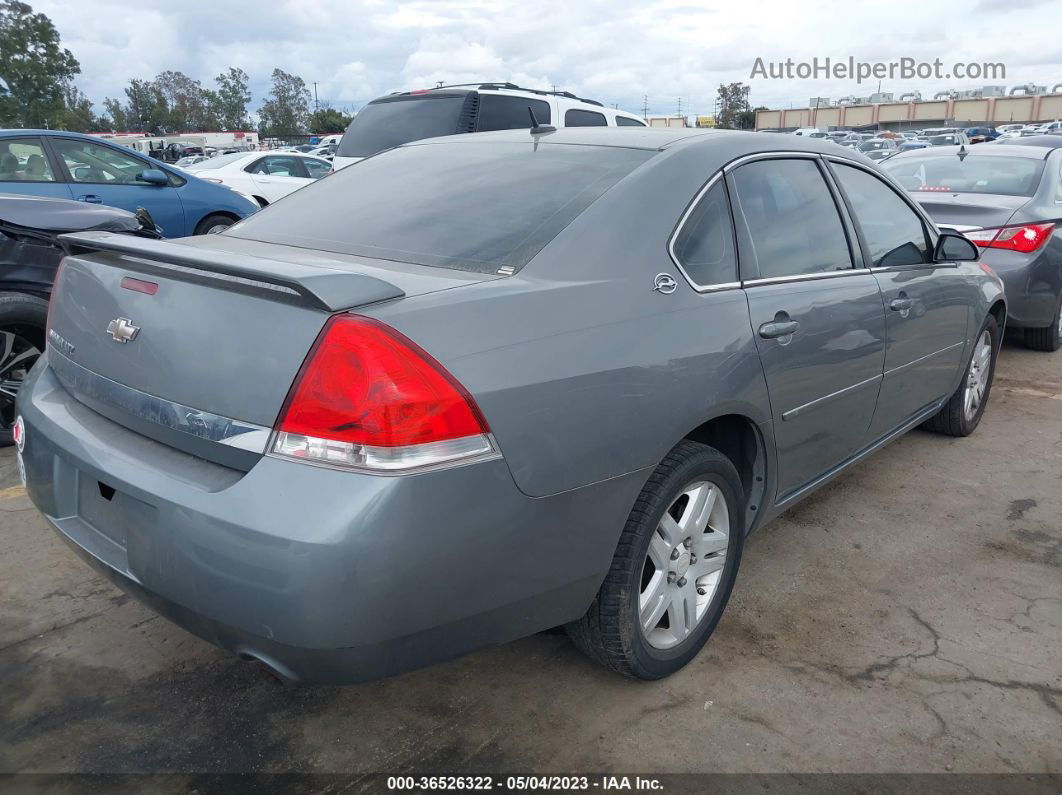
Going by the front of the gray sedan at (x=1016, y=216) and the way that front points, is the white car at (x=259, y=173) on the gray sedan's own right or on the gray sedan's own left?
on the gray sedan's own left

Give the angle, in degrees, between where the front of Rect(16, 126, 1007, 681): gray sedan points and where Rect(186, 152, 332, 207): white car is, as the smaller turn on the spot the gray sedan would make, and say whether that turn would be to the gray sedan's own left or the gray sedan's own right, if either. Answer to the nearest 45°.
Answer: approximately 45° to the gray sedan's own left

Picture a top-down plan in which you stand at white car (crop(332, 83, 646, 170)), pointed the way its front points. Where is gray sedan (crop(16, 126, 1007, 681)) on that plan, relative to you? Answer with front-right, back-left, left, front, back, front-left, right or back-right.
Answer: back-right

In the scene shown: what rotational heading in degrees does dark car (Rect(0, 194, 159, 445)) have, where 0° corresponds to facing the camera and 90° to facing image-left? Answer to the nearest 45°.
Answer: approximately 270°

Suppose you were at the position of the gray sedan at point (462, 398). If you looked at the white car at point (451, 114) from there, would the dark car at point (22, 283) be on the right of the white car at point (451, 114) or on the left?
left

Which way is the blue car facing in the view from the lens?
facing to the right of the viewer

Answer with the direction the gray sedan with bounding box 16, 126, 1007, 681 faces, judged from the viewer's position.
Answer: facing away from the viewer and to the right of the viewer

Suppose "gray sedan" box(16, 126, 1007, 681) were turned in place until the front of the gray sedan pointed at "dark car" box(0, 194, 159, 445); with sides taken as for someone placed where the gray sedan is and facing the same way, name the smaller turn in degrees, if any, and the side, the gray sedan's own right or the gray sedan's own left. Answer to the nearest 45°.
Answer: approximately 90° to the gray sedan's own left

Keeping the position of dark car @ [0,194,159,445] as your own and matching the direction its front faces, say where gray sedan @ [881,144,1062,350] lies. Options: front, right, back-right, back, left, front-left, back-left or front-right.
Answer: front

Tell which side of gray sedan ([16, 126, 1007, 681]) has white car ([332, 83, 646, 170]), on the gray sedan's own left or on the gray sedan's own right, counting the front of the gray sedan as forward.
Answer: on the gray sedan's own left

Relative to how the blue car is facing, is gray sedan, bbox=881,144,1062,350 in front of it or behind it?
in front

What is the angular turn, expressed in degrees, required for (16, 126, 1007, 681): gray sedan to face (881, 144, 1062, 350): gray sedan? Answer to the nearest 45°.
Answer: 0° — it already faces it

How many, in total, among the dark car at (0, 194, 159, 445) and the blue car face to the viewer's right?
2

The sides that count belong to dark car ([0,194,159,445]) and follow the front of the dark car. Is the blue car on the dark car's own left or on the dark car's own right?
on the dark car's own left

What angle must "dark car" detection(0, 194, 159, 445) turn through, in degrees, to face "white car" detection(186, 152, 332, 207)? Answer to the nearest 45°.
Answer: approximately 90° to its left
